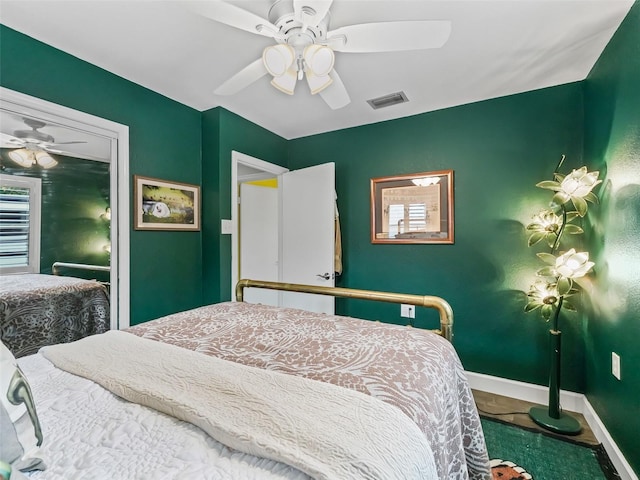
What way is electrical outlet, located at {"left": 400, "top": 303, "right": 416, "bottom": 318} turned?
toward the camera

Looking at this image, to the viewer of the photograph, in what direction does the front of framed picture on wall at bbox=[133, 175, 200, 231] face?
facing the viewer and to the right of the viewer

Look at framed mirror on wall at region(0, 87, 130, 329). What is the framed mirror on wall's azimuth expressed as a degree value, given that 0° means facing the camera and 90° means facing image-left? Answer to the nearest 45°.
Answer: approximately 315°

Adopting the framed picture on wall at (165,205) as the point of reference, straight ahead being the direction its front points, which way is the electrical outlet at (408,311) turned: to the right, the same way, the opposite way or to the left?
to the right

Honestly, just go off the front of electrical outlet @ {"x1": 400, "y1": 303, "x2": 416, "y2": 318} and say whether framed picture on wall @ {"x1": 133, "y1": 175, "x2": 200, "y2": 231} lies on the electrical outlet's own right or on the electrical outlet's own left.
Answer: on the electrical outlet's own right

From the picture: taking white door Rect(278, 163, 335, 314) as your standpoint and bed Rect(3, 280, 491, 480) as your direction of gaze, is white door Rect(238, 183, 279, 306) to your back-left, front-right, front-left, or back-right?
back-right

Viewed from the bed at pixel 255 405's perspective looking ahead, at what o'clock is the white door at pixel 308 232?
The white door is roughly at 11 o'clock from the bed.

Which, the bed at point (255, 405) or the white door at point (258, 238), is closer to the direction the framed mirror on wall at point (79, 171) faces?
the bed
